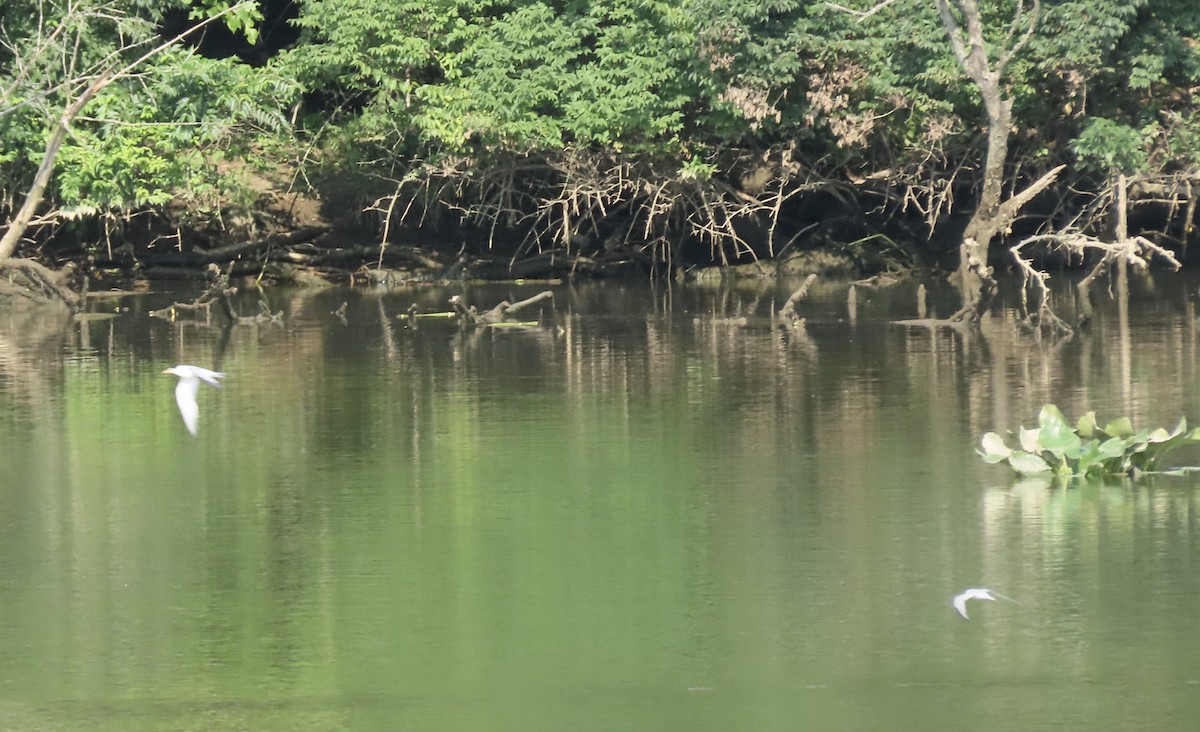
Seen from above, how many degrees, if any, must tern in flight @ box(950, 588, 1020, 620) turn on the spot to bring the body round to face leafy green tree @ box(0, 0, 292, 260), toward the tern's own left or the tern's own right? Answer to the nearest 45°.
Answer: approximately 45° to the tern's own right

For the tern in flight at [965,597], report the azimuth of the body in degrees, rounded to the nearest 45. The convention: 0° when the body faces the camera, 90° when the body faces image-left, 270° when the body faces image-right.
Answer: approximately 90°
